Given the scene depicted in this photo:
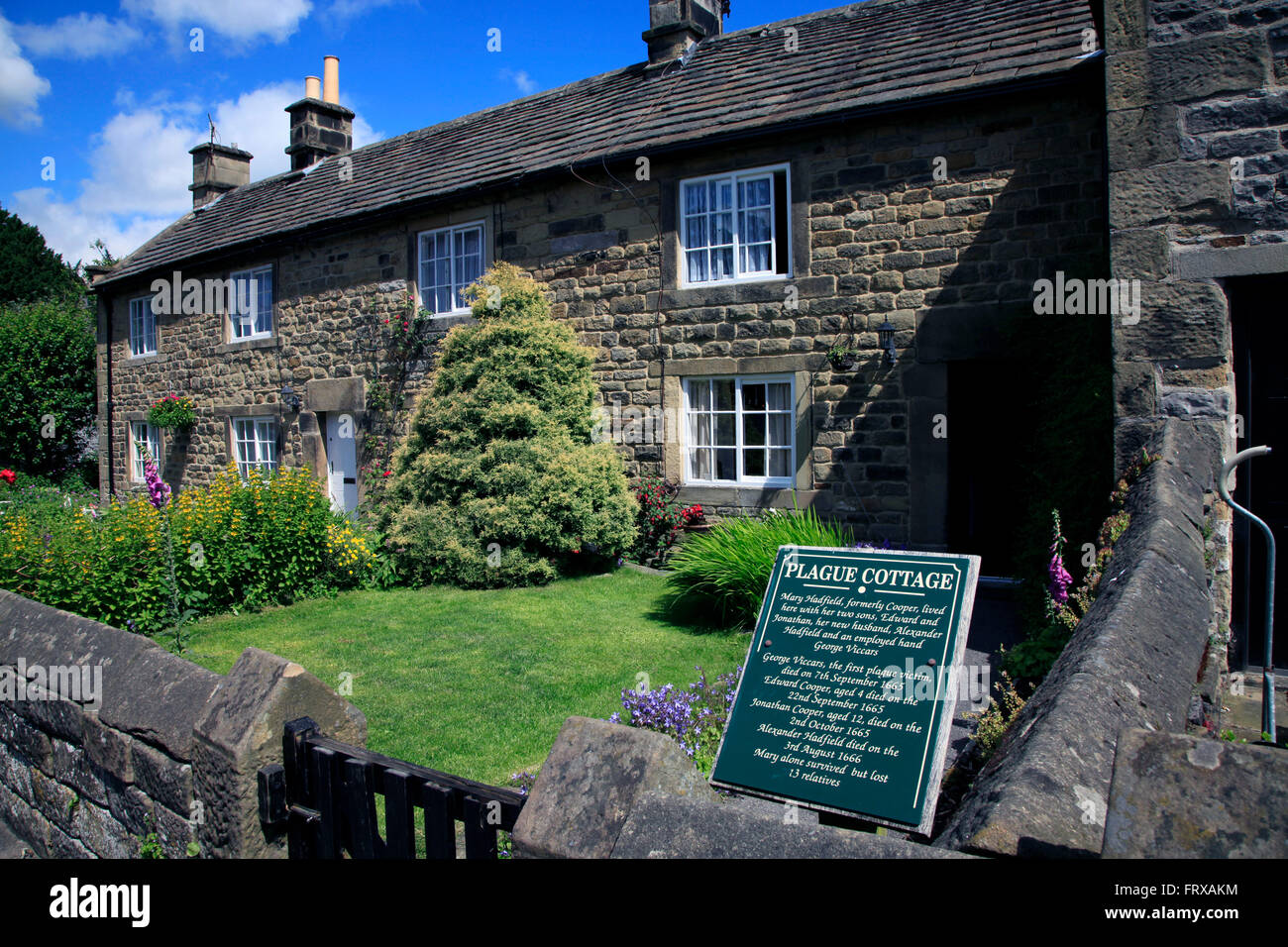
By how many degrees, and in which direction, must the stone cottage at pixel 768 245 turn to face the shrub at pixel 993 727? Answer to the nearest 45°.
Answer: approximately 45° to its left

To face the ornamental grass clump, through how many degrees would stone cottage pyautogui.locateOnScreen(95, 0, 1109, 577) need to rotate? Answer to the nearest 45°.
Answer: approximately 45° to its left

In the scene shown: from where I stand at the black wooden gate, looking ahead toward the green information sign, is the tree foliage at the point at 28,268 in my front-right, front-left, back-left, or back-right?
back-left

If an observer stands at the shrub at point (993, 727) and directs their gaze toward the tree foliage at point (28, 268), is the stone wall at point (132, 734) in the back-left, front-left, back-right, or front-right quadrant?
front-left

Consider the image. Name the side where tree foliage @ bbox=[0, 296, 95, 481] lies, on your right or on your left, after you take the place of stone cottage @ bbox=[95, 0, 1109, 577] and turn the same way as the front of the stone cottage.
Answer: on your right

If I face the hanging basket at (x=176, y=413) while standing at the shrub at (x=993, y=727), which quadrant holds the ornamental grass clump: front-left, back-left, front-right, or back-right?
front-right

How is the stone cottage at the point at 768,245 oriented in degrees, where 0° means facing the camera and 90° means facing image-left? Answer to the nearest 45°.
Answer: approximately 45°

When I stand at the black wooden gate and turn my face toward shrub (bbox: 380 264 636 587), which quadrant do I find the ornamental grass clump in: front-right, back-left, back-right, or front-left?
front-right

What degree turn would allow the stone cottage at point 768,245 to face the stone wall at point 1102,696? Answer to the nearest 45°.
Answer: approximately 45° to its left

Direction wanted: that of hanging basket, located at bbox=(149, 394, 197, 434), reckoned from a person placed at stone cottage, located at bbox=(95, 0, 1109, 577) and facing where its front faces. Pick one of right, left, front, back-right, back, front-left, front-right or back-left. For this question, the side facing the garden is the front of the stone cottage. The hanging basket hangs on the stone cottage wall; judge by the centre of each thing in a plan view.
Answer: right
